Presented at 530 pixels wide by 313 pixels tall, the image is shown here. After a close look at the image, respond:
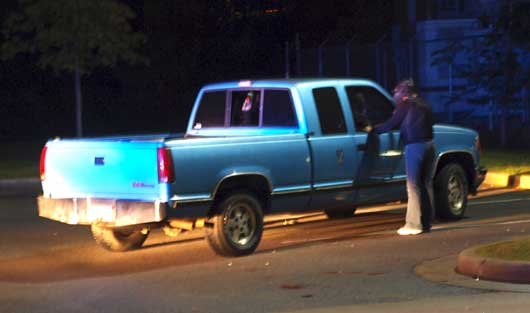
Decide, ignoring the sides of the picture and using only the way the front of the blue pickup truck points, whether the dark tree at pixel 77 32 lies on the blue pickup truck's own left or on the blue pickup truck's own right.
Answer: on the blue pickup truck's own left

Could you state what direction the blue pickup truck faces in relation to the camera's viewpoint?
facing away from the viewer and to the right of the viewer
